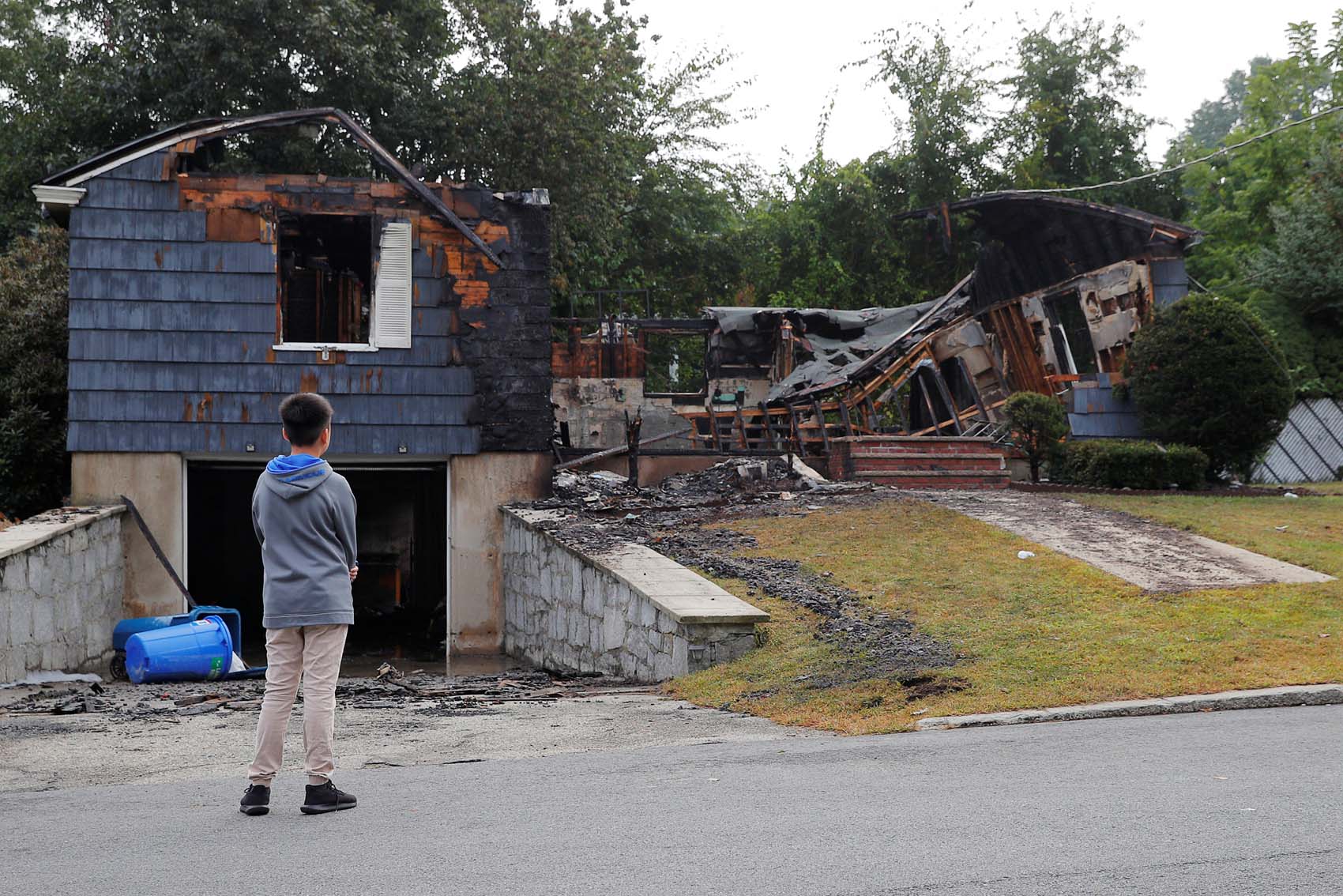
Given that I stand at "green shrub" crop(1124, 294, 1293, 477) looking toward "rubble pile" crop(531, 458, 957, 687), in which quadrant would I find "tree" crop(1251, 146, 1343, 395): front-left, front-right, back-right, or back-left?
back-right

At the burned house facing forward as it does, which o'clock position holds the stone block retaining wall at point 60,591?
The stone block retaining wall is roughly at 1 o'clock from the burned house.

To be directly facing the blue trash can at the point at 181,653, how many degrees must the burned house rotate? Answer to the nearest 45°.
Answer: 0° — it already faces it

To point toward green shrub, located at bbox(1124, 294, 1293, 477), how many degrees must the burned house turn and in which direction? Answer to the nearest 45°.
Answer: approximately 90° to its left

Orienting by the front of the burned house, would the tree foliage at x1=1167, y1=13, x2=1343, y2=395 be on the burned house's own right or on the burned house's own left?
on the burned house's own left

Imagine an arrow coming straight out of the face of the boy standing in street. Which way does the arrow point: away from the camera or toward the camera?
away from the camera

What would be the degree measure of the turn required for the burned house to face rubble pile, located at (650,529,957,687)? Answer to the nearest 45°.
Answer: approximately 45° to its left

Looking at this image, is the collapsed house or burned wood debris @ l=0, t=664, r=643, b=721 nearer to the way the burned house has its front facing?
the burned wood debris

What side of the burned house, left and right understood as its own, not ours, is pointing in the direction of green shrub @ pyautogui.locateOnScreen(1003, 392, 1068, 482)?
left

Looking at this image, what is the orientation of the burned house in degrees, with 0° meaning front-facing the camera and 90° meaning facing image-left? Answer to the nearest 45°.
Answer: approximately 0°

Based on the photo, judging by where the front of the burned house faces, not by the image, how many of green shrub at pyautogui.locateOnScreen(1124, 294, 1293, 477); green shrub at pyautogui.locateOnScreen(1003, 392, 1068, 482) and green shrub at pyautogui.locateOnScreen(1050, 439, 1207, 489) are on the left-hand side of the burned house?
3

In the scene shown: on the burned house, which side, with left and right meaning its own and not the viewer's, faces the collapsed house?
left

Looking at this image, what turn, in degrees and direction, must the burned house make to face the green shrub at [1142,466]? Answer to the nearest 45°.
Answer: approximately 90° to its left

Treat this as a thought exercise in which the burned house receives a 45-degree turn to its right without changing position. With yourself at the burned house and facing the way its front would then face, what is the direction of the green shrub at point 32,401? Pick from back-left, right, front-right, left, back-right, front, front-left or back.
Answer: right

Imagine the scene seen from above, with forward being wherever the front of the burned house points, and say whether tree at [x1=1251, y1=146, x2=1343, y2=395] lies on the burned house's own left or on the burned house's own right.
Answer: on the burned house's own left

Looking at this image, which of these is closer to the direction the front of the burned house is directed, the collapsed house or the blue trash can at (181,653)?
the blue trash can
